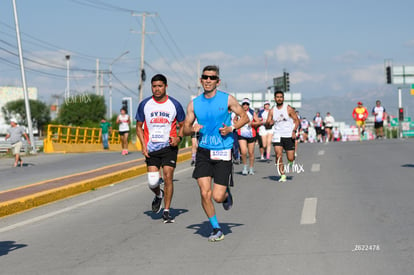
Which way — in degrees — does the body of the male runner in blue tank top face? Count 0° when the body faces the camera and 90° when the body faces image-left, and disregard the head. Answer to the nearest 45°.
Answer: approximately 0°
